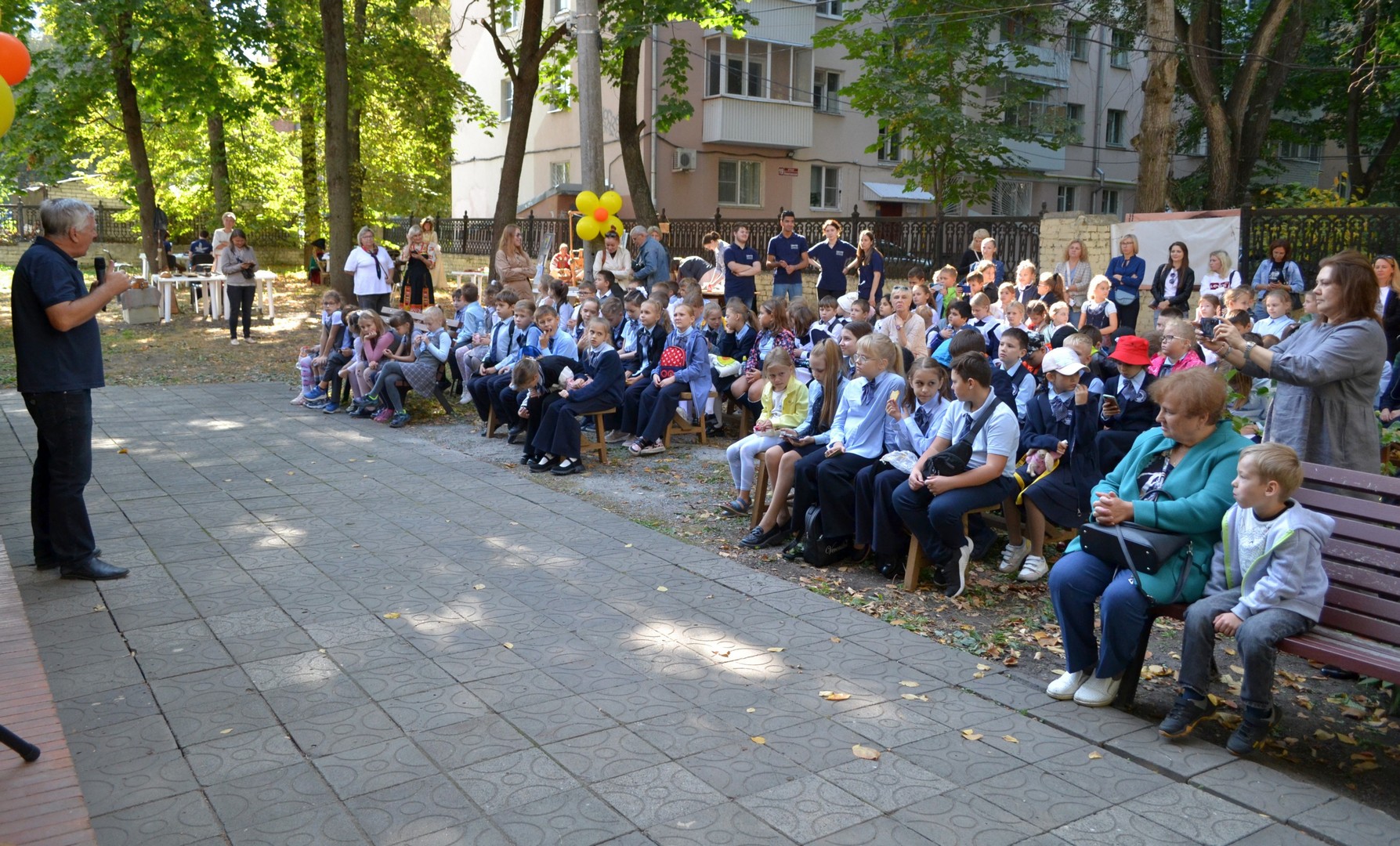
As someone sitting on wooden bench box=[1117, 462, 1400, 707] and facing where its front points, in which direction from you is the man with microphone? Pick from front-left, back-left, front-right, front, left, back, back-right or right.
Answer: front-right

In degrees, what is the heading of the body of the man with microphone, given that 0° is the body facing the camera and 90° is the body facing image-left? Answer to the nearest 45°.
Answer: approximately 270°

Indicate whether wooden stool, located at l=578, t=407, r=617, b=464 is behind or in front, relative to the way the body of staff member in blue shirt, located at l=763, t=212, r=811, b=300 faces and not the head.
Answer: in front

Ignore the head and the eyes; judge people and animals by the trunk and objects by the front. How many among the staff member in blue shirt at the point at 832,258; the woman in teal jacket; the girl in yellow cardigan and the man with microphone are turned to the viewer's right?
1

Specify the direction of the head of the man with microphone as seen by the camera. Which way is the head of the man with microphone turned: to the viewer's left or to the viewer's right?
to the viewer's right

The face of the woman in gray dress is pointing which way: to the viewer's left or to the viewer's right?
to the viewer's left

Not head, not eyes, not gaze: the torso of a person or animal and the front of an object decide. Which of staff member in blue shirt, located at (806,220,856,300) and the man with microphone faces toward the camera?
the staff member in blue shirt

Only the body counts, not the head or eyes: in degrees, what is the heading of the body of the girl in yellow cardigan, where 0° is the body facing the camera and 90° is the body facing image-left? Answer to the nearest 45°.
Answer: approximately 45°

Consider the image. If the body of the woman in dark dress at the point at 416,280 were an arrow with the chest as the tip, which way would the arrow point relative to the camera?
toward the camera

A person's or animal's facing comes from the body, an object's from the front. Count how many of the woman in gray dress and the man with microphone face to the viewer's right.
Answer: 1

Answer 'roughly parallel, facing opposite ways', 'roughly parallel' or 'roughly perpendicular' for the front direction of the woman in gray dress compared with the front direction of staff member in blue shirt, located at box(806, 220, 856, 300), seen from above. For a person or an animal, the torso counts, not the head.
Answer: roughly perpendicular

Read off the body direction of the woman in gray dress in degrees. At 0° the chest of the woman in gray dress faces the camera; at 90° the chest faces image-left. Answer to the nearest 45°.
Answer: approximately 90°

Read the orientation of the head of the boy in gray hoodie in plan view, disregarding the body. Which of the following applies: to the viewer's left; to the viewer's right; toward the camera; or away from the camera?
to the viewer's left
